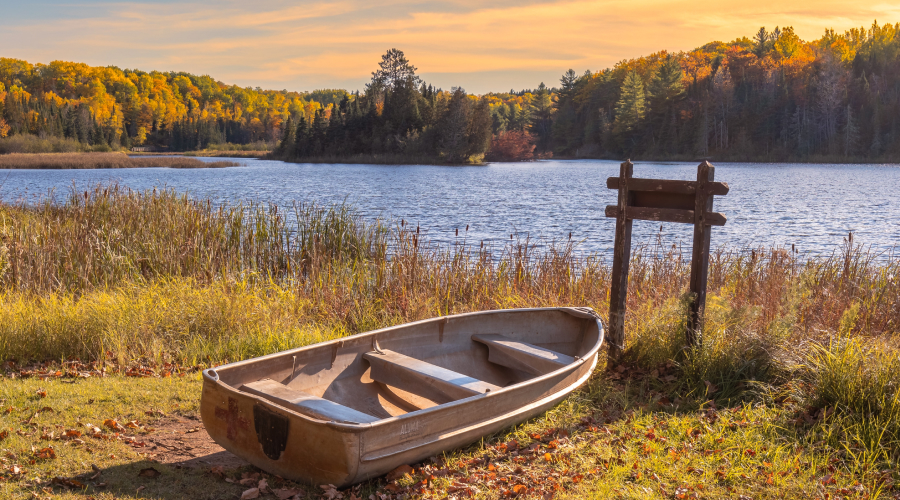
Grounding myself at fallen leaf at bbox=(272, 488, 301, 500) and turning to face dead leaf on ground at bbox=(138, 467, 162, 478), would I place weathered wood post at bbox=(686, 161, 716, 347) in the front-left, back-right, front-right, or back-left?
back-right

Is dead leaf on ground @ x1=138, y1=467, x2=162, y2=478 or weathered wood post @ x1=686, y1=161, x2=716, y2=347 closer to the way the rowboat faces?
the weathered wood post

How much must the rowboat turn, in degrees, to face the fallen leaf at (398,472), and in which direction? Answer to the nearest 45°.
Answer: approximately 135° to its right

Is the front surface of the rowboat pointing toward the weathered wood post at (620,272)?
yes

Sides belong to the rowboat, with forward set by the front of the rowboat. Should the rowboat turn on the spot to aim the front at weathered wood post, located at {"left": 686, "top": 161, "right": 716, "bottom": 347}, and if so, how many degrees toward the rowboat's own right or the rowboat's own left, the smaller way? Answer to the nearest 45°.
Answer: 0° — it already faces it

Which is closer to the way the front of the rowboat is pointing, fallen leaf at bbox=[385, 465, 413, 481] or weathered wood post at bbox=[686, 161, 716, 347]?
the weathered wood post

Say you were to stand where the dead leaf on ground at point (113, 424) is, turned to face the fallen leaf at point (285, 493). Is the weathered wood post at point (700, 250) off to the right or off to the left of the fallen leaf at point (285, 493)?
left

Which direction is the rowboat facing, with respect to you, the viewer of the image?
facing away from the viewer and to the right of the viewer

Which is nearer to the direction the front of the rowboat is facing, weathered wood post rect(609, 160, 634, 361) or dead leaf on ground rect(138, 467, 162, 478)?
the weathered wood post
